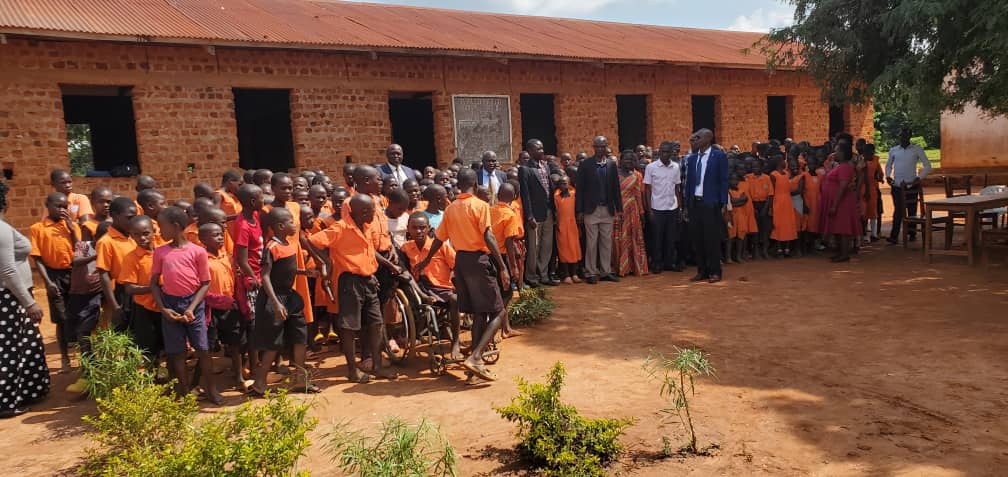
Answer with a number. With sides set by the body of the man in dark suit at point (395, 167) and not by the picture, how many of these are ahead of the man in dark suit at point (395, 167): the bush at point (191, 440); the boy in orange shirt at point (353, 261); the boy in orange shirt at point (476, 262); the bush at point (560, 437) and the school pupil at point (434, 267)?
5

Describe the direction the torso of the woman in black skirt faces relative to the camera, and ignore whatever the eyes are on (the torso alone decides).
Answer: to the viewer's right

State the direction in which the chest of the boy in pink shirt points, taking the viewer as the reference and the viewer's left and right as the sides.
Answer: facing the viewer

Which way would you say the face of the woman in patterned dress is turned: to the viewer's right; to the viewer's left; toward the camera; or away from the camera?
toward the camera

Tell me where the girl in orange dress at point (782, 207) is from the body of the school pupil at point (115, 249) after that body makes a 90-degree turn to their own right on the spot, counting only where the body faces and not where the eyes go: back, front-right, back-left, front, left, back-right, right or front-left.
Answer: back-left

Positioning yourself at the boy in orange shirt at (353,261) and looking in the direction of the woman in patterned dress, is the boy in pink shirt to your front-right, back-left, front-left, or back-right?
back-left

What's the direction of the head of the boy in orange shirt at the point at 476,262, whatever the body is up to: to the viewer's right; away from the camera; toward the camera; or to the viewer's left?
away from the camera

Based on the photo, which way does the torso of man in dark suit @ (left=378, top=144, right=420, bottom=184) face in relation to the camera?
toward the camera

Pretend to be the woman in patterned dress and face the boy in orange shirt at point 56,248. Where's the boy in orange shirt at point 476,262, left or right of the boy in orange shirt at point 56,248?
left

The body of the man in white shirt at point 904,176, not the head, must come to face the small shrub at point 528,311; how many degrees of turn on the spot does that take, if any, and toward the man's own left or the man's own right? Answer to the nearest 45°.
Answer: approximately 45° to the man's own right

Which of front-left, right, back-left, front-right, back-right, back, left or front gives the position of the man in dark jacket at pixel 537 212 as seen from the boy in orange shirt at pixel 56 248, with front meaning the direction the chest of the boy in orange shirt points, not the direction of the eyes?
front-left

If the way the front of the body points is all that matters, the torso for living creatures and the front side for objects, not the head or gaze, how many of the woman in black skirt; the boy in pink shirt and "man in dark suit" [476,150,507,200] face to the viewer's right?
1

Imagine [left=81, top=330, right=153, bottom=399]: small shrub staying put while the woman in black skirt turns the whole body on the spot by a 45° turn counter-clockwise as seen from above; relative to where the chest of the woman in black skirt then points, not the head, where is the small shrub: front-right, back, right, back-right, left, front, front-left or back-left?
right

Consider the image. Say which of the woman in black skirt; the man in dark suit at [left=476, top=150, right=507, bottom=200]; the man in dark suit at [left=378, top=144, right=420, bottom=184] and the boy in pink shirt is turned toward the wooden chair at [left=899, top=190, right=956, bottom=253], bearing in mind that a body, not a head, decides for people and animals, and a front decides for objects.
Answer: the woman in black skirt
